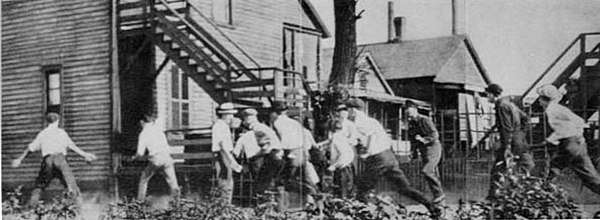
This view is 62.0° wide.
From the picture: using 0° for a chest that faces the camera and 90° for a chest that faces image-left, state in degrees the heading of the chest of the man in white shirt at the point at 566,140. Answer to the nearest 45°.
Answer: approximately 90°

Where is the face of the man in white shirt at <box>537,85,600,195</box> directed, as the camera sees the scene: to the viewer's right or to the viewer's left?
to the viewer's left

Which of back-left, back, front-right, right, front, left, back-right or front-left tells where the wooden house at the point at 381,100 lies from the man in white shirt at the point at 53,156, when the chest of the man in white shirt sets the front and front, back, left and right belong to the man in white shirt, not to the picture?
front-right

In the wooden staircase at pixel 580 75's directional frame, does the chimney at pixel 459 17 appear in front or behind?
in front

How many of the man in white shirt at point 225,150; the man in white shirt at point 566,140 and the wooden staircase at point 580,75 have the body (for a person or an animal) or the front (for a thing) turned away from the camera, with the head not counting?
0

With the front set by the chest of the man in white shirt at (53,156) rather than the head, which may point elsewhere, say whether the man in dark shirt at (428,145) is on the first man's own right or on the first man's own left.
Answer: on the first man's own right

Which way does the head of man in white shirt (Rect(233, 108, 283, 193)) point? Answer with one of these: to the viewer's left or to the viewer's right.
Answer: to the viewer's left

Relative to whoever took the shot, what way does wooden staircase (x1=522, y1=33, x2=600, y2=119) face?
facing to the left of the viewer
